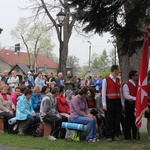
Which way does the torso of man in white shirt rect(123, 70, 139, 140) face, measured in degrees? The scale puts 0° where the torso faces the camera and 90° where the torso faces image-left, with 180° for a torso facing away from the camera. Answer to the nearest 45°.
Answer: approximately 315°

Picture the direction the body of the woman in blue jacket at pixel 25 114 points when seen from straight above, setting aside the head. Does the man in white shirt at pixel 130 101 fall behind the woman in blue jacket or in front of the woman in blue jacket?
in front

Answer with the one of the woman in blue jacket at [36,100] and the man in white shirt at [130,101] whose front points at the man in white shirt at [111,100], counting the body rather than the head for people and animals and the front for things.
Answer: the woman in blue jacket

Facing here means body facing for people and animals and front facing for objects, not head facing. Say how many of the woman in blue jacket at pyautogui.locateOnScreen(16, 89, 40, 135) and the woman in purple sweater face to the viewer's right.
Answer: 2

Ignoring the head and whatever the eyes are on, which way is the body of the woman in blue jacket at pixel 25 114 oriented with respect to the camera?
to the viewer's right

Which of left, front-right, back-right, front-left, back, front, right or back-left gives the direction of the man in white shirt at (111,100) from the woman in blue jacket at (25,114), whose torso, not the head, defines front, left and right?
front-right

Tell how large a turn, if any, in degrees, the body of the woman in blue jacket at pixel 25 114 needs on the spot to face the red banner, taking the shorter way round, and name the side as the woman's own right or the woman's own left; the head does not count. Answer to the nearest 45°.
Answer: approximately 45° to the woman's own right

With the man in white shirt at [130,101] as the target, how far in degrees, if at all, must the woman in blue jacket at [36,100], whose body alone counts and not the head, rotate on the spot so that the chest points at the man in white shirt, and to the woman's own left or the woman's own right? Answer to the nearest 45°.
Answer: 0° — they already face them

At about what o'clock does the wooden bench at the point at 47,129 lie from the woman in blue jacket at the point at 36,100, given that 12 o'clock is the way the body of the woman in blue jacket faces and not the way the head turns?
The wooden bench is roughly at 1 o'clock from the woman in blue jacket.

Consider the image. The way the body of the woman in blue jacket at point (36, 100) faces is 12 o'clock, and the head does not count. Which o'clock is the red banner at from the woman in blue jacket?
The red banner is roughly at 12 o'clock from the woman in blue jacket.

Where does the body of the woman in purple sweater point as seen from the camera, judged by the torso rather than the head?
to the viewer's right

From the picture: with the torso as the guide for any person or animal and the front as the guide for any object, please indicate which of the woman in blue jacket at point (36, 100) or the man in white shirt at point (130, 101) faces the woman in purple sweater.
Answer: the woman in blue jacket
